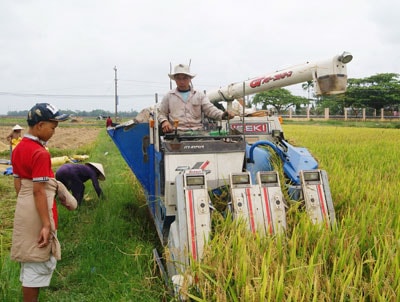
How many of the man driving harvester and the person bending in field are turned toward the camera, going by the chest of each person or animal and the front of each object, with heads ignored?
1

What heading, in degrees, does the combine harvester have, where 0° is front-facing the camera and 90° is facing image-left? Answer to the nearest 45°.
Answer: approximately 0°

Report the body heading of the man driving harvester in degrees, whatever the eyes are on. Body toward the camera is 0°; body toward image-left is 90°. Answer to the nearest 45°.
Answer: approximately 0°

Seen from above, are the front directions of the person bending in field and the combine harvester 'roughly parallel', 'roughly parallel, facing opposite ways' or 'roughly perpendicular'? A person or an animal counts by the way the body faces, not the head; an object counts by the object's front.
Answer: roughly perpendicular

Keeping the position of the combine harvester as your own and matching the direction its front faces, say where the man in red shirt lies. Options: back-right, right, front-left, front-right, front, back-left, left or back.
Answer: front-right

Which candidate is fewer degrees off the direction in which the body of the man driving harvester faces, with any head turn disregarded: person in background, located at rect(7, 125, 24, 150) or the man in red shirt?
the man in red shirt

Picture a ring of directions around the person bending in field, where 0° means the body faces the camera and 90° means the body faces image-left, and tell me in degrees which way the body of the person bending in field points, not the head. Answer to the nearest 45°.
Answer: approximately 270°

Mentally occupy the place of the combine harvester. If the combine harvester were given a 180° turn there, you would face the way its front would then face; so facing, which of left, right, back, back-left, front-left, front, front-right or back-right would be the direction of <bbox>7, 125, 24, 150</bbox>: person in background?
front-left

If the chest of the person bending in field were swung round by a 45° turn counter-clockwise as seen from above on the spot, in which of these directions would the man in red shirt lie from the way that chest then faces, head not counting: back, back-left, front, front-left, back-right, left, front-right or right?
back-right

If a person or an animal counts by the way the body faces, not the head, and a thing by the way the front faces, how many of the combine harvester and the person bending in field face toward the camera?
1
